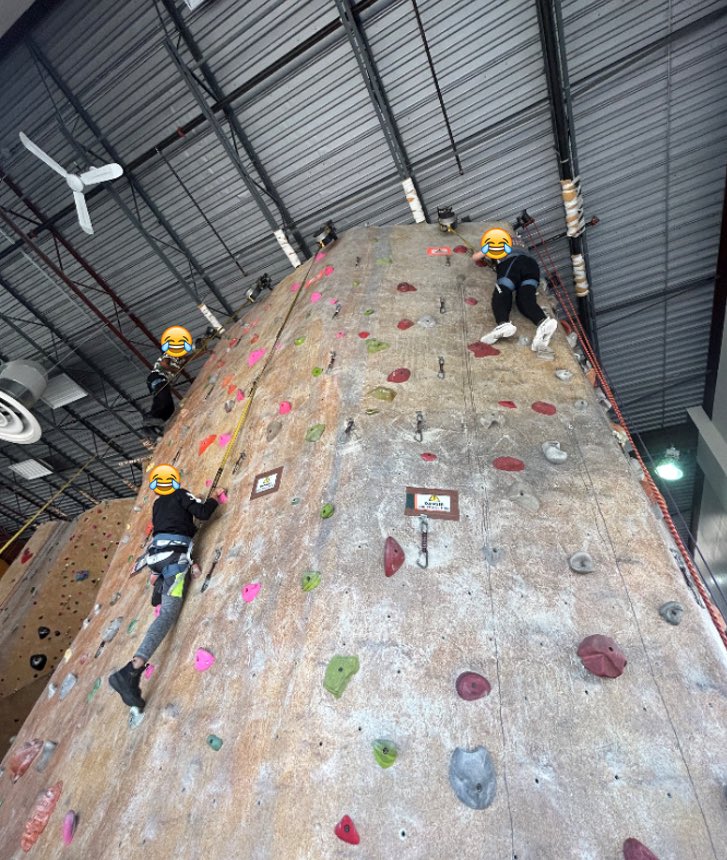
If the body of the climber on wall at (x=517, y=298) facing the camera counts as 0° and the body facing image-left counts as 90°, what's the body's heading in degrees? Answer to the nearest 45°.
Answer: approximately 135°

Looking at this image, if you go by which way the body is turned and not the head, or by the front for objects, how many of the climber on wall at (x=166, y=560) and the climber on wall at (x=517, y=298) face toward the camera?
0

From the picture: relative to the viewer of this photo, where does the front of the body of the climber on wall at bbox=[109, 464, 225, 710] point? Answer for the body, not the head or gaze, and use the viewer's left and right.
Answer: facing away from the viewer and to the right of the viewer

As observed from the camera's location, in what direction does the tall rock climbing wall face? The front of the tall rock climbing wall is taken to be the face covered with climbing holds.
facing the viewer

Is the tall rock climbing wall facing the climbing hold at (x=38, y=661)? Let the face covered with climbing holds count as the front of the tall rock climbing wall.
no

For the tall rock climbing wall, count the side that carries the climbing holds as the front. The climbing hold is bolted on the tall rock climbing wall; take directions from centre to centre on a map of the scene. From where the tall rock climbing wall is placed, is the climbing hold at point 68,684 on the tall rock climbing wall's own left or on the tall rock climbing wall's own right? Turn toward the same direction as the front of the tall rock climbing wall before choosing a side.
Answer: on the tall rock climbing wall's own right

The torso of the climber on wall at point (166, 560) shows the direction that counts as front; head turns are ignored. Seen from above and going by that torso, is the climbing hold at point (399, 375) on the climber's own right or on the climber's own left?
on the climber's own right

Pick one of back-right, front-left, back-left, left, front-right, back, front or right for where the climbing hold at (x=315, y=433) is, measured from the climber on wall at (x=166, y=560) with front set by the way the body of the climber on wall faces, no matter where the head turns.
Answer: right

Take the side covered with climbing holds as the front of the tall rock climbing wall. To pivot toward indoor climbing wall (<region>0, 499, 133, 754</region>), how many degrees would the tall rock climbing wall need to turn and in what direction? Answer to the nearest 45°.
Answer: approximately 135° to its right

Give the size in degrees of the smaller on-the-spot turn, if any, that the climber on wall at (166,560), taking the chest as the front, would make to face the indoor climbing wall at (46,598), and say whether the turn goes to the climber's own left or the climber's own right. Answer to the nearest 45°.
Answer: approximately 45° to the climber's own left

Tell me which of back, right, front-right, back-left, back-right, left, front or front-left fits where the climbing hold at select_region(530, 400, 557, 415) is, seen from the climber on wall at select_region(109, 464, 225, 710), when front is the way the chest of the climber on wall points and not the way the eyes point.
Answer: right

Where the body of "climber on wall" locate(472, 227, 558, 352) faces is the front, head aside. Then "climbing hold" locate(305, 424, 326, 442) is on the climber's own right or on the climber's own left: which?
on the climber's own left
